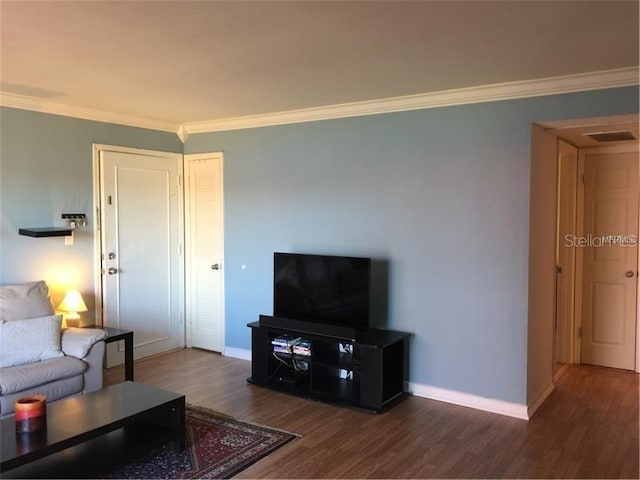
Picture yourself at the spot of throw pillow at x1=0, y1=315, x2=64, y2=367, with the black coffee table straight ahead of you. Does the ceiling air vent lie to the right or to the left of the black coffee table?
left

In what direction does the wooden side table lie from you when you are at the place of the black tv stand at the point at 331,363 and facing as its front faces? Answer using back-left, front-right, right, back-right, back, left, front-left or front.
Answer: front-right

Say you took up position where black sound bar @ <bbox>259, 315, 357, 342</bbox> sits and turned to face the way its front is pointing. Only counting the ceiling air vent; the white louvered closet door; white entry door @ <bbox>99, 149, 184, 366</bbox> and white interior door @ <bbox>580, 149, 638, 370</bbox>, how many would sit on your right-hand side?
2

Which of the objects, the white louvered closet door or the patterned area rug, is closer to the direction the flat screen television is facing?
the patterned area rug

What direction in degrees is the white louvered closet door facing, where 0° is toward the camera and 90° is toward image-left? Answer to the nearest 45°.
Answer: approximately 45°

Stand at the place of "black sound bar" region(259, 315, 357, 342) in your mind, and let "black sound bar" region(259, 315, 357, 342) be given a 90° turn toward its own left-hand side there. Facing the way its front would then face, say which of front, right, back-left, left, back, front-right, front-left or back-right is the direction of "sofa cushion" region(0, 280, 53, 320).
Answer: back-right

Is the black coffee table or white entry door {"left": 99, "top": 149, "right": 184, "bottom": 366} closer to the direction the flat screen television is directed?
the black coffee table

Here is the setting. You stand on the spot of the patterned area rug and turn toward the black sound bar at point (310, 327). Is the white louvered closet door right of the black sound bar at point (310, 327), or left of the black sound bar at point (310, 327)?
left

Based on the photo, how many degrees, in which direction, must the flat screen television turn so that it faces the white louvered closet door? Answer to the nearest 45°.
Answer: approximately 90° to its right

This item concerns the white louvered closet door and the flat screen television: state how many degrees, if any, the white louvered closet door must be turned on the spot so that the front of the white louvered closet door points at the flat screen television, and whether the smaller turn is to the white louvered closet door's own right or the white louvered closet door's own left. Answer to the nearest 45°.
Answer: approximately 90° to the white louvered closet door's own left

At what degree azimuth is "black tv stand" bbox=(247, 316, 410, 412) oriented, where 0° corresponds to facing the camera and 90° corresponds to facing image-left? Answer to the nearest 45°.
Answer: approximately 45°

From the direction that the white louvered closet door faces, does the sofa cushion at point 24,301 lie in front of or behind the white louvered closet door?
in front

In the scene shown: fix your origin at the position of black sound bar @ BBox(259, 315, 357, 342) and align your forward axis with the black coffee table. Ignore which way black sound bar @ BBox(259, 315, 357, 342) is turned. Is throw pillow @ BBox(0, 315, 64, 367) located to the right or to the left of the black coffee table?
right

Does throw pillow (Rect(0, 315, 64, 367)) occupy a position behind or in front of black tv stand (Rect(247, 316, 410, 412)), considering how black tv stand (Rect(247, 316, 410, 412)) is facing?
in front

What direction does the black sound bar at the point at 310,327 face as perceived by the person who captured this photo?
facing the viewer and to the left of the viewer

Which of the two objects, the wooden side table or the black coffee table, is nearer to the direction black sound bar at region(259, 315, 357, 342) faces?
the black coffee table

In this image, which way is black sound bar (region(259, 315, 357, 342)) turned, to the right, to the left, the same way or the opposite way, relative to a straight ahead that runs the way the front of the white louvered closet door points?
the same way

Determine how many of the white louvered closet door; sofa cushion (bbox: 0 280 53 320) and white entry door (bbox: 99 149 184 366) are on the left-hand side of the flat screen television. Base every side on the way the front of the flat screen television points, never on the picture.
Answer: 0

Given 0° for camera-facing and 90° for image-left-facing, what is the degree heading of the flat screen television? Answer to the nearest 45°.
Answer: approximately 45°
